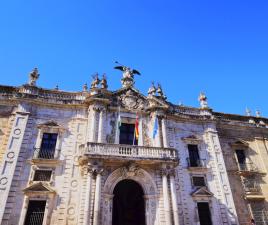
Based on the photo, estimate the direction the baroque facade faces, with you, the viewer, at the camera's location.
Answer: facing the viewer
